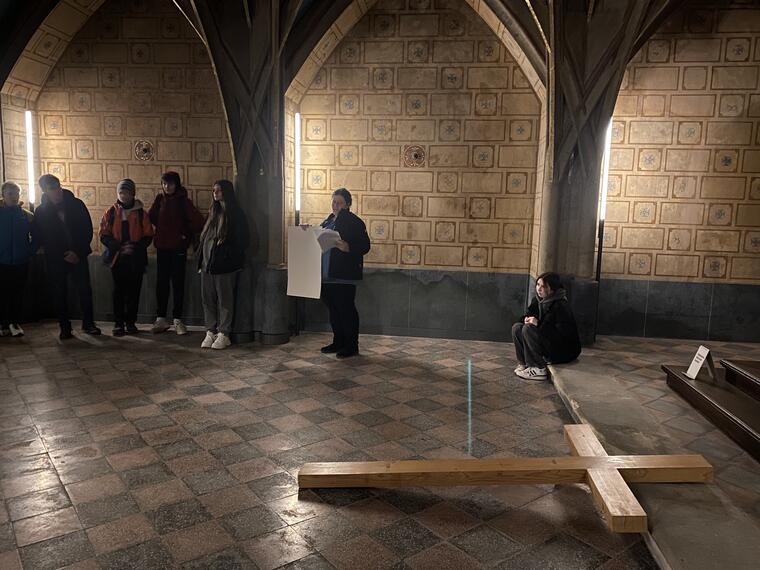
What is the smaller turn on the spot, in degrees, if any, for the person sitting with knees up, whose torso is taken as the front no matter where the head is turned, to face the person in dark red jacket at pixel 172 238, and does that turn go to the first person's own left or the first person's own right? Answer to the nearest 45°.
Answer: approximately 45° to the first person's own right

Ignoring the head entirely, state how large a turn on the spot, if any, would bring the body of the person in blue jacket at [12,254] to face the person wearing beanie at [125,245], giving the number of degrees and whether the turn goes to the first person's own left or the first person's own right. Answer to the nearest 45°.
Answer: approximately 90° to the first person's own left

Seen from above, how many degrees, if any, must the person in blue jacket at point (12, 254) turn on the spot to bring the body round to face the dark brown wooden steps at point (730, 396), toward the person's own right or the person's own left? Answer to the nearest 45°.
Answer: approximately 45° to the person's own left

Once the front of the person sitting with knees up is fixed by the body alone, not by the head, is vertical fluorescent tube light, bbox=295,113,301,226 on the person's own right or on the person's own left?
on the person's own right

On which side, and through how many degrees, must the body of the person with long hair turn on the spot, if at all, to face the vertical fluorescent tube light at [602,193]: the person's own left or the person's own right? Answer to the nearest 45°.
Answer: approximately 135° to the person's own left

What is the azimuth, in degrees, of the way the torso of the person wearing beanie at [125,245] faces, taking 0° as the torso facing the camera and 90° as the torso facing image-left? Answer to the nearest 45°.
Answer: approximately 0°

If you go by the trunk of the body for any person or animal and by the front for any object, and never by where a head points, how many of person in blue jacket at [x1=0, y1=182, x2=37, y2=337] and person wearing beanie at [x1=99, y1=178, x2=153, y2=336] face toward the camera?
2

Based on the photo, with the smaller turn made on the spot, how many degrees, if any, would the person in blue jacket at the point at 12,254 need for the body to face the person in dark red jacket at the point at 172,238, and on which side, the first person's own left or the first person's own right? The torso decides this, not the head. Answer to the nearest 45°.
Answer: approximately 90° to the first person's own left

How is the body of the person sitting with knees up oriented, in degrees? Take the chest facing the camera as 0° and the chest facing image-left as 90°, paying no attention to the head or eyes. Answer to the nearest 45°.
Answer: approximately 45°

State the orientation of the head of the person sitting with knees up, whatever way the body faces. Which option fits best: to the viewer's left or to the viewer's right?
to the viewer's left

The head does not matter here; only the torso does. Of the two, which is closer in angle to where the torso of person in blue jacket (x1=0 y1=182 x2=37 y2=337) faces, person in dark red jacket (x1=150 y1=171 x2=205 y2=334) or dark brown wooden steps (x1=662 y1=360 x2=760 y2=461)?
the dark brown wooden steps
